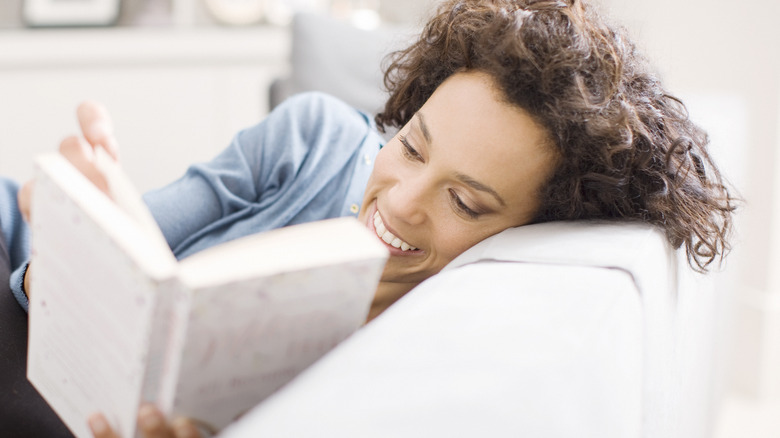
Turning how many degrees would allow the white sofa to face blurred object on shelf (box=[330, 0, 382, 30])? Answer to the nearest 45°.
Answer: approximately 135° to its right

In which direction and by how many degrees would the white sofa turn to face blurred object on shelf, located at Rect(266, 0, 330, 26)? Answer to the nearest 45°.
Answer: approximately 135° to its right

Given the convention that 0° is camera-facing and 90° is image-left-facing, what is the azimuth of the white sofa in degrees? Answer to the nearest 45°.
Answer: approximately 45°
